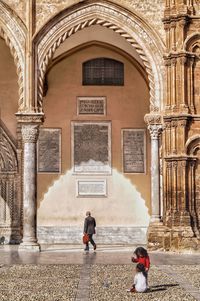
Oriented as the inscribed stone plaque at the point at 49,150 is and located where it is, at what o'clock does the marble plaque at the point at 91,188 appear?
The marble plaque is roughly at 9 o'clock from the inscribed stone plaque.

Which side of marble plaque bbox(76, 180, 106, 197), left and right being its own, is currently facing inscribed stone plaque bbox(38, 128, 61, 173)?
right

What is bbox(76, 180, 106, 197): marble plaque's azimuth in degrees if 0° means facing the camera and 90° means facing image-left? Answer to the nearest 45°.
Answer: approximately 0°

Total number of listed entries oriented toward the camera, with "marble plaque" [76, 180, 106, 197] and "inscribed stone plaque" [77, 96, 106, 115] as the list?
2

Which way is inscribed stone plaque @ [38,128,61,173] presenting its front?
toward the camera

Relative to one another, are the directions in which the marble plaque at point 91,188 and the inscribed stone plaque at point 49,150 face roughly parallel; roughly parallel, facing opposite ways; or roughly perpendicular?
roughly parallel

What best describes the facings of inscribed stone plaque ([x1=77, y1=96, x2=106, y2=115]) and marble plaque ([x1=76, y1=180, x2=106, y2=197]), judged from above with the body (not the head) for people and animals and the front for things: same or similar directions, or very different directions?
same or similar directions
